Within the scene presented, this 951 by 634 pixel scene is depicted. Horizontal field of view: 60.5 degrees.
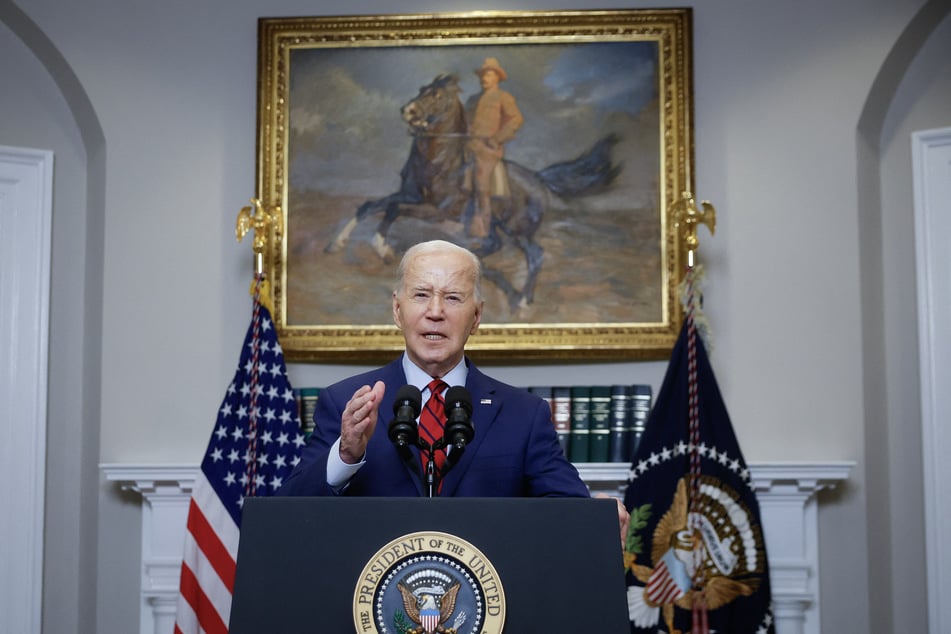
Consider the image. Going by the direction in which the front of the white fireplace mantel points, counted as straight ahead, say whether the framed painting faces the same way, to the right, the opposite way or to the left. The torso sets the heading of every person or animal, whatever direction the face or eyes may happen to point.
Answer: the same way

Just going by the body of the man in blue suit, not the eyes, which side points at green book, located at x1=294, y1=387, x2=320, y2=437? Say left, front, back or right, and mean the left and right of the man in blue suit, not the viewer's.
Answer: back

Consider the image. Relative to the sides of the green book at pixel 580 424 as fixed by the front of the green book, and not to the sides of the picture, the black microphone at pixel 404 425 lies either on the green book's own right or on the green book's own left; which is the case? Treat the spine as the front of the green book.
on the green book's own right

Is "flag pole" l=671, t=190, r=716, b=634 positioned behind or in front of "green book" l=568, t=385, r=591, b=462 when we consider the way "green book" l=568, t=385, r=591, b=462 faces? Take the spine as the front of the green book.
in front

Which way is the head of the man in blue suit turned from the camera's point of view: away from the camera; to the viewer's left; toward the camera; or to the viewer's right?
toward the camera

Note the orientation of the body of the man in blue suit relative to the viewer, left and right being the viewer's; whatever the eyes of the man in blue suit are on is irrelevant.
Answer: facing the viewer

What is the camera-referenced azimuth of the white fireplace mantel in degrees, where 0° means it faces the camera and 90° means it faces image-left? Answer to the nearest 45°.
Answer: approximately 0°

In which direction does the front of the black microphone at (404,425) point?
away from the camera

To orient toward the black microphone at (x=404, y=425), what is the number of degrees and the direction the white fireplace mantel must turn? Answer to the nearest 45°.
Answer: approximately 45° to its right
